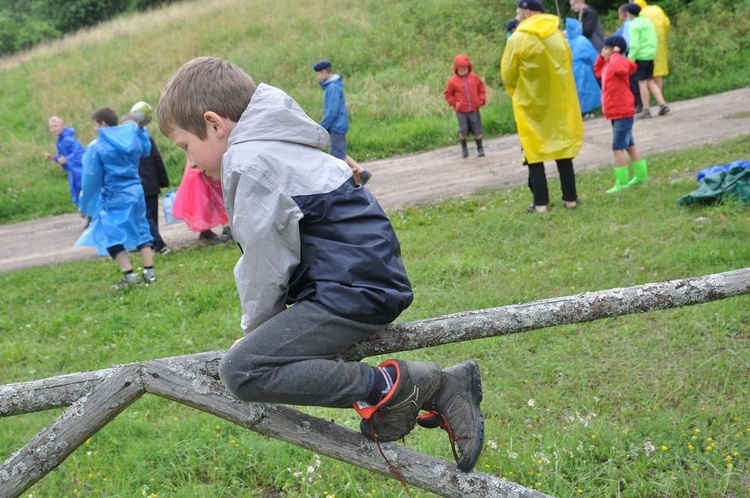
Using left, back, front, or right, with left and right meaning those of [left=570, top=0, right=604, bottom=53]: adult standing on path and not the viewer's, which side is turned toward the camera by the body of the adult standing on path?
left

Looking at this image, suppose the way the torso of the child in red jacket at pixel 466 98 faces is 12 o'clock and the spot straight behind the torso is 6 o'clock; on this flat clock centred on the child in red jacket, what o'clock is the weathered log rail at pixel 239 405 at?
The weathered log rail is roughly at 12 o'clock from the child in red jacket.

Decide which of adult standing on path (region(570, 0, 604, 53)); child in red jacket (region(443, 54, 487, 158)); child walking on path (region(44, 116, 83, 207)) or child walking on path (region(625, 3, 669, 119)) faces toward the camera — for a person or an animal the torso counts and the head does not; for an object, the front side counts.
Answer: the child in red jacket

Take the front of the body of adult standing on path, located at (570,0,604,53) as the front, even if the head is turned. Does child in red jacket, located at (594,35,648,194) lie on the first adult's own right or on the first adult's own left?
on the first adult's own left

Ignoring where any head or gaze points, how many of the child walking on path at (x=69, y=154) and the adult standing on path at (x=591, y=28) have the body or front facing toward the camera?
0

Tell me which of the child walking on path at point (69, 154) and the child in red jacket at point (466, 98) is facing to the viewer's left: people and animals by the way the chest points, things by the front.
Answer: the child walking on path

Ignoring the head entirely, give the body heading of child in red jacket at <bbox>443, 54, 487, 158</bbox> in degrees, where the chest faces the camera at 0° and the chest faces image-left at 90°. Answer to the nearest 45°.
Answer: approximately 0°
